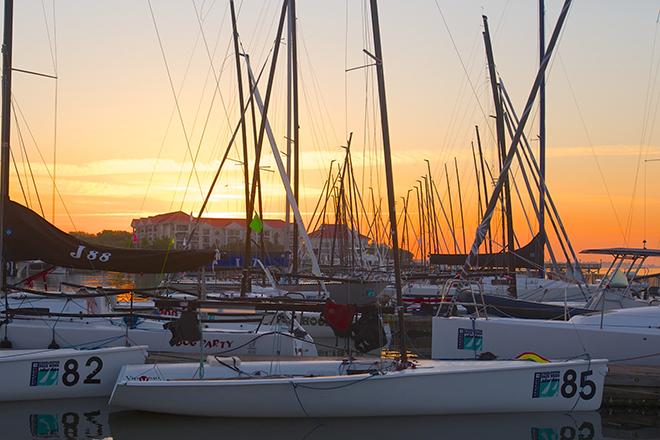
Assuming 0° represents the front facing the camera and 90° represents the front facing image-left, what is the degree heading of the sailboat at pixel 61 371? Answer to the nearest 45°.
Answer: approximately 270°
